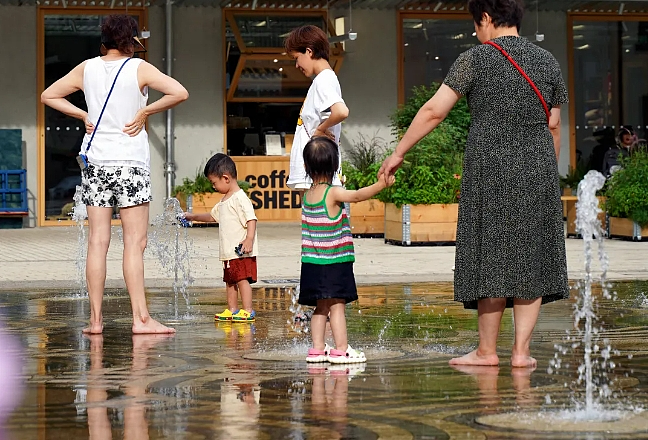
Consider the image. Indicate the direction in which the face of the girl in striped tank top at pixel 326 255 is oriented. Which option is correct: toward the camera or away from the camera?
away from the camera

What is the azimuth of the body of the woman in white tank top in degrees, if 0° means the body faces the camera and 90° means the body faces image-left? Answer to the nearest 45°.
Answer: approximately 180°

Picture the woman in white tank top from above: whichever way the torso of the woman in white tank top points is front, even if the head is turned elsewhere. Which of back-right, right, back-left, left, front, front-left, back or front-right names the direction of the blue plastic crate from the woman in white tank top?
front

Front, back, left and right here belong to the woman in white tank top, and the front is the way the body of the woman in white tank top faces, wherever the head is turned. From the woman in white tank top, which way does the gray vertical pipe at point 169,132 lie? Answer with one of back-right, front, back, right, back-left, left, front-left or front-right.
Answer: front

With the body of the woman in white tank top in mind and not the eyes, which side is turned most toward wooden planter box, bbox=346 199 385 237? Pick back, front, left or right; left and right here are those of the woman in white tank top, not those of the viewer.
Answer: front

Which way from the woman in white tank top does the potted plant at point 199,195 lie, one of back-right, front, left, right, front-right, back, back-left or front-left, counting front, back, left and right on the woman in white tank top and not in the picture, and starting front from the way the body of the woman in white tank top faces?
front

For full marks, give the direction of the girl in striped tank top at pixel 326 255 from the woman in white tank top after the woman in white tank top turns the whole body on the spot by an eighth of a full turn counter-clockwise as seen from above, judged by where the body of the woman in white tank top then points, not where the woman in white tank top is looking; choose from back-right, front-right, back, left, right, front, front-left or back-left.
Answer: back

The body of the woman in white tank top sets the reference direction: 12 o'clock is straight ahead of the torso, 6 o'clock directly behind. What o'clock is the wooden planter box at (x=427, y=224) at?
The wooden planter box is roughly at 1 o'clock from the woman in white tank top.

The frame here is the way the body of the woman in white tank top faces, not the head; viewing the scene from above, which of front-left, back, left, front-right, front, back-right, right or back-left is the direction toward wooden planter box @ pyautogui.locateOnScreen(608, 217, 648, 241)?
front-right
